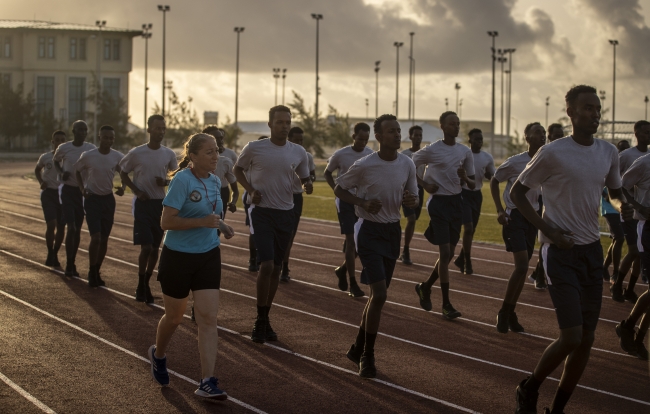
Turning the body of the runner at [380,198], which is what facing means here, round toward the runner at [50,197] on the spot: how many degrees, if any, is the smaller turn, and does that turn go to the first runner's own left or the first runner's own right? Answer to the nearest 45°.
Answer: approximately 180°

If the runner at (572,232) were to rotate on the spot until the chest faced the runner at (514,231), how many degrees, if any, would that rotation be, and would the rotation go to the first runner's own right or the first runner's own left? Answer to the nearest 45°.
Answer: approximately 135° to the first runner's own left

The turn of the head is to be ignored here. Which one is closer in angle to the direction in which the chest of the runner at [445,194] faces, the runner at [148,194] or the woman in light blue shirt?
the woman in light blue shirt

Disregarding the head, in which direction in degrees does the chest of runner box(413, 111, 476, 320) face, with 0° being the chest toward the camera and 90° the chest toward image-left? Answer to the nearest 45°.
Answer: approximately 315°

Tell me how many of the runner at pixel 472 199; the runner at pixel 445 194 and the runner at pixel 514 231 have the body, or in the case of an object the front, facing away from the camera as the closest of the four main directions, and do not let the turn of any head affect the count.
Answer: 0

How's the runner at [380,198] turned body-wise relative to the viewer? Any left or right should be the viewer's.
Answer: facing the viewer and to the right of the viewer

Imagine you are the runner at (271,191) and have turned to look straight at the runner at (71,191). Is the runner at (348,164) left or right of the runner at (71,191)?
right

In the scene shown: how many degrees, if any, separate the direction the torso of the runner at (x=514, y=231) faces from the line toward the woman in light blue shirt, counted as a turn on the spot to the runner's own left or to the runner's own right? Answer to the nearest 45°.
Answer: approximately 90° to the runner's own right

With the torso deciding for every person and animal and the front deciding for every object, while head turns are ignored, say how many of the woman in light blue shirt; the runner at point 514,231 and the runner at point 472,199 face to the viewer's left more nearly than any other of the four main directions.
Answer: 0
